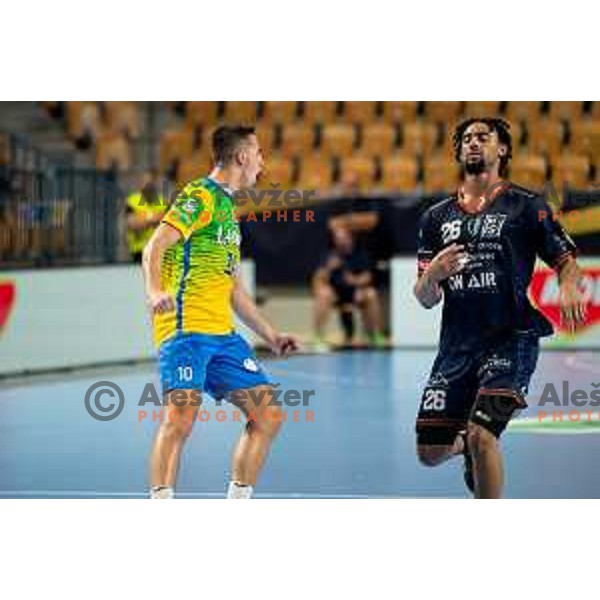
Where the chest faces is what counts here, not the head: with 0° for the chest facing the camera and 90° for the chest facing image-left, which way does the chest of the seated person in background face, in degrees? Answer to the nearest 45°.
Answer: approximately 0°

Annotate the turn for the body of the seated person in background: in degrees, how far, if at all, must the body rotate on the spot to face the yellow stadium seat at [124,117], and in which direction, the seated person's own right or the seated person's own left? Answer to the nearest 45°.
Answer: approximately 90° to the seated person's own right

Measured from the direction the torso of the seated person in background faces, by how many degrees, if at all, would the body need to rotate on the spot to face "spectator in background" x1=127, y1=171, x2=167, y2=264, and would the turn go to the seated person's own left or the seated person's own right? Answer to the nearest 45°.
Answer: approximately 45° to the seated person's own right

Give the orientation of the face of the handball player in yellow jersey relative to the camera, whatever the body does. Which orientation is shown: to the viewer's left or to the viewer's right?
to the viewer's right

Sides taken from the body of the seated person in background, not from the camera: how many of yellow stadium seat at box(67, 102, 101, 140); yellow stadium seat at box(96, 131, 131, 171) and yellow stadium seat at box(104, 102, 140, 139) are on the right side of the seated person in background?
3

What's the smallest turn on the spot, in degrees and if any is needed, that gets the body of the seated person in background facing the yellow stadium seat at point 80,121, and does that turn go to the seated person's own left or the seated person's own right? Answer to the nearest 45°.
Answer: approximately 90° to the seated person's own right
